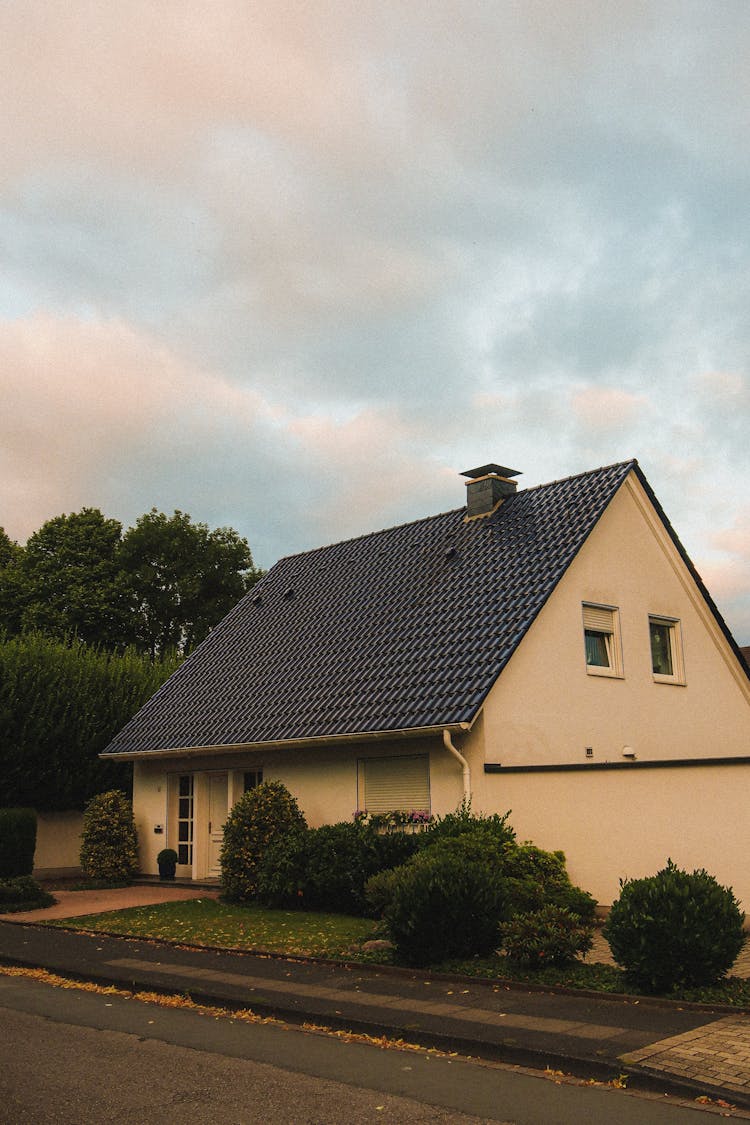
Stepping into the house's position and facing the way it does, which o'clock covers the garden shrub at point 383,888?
The garden shrub is roughly at 11 o'clock from the house.

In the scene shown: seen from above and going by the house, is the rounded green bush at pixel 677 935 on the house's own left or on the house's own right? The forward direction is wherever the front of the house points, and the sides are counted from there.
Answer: on the house's own left

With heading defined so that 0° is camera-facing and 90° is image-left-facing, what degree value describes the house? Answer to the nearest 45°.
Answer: approximately 45°

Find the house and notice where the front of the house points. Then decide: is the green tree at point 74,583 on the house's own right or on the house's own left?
on the house's own right

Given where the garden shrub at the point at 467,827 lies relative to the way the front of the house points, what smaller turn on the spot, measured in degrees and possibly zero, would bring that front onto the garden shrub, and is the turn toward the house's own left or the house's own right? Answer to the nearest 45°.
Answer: approximately 45° to the house's own left

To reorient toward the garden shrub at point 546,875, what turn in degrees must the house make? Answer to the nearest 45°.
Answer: approximately 45° to its left

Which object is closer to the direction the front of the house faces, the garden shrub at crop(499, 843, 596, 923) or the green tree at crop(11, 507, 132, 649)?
the garden shrub

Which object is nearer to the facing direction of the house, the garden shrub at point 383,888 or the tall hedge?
the garden shrub

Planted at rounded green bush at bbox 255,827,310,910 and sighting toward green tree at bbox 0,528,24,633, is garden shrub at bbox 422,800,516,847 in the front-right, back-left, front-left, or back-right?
back-right

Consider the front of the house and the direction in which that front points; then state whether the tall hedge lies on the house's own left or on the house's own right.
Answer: on the house's own right

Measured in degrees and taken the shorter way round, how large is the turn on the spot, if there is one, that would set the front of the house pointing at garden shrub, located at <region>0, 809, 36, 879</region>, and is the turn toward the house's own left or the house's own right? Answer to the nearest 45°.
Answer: approximately 45° to the house's own right

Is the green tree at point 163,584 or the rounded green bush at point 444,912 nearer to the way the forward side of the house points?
the rounded green bush

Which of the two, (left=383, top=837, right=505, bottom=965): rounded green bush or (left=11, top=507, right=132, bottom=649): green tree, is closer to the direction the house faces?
the rounded green bush
